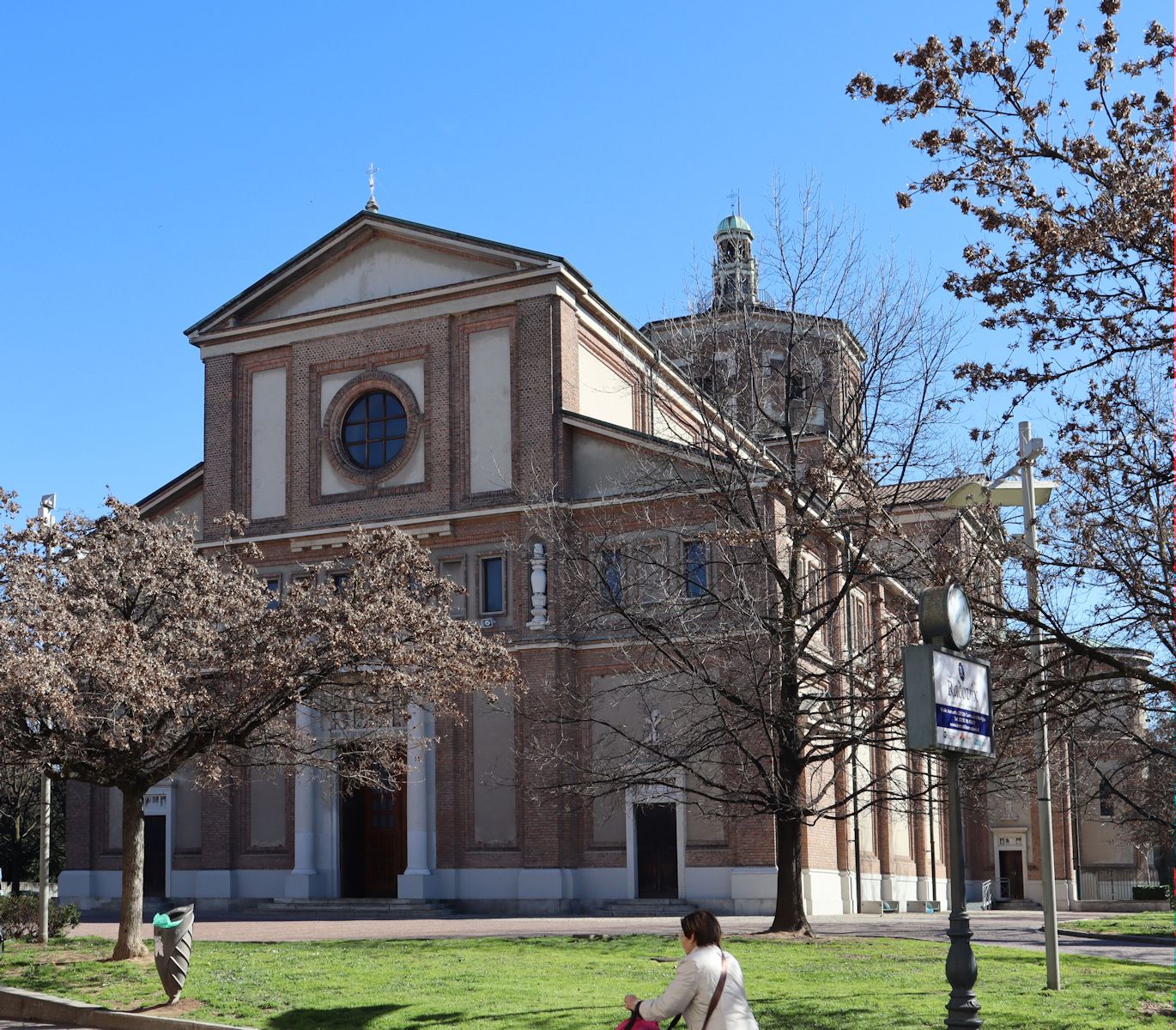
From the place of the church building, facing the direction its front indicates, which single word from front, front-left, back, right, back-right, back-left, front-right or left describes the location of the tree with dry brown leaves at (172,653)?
front-left

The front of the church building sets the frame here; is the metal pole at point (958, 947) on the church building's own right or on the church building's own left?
on the church building's own left

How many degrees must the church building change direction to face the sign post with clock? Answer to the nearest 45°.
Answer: approximately 45° to its left

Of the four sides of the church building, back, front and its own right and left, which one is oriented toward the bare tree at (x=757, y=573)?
left

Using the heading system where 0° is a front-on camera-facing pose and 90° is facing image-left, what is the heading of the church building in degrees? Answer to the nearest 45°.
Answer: approximately 45°

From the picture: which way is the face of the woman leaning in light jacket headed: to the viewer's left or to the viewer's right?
to the viewer's left

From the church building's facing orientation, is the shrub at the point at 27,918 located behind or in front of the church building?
in front

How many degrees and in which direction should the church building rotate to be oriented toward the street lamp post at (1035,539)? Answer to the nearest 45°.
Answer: approximately 45° to its left
